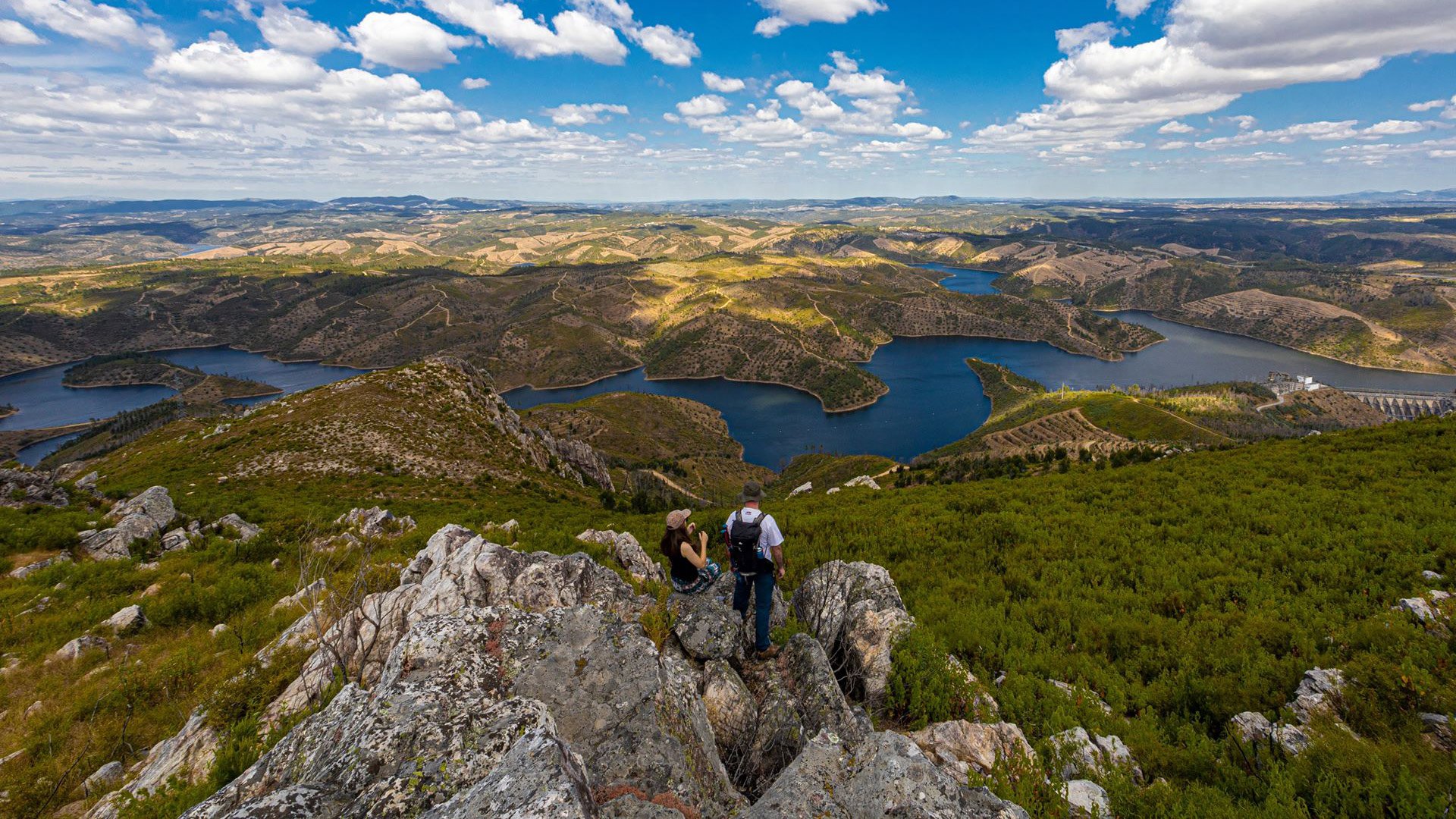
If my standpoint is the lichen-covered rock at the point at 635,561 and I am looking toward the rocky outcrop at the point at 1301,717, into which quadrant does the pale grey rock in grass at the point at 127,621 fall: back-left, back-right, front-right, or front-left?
back-right

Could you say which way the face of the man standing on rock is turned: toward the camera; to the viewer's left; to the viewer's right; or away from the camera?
away from the camera

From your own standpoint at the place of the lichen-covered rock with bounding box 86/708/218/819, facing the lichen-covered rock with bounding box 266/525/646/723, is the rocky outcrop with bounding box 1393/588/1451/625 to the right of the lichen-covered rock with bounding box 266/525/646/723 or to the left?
right

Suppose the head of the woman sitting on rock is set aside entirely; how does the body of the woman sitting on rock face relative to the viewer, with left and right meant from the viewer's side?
facing away from the viewer and to the right of the viewer

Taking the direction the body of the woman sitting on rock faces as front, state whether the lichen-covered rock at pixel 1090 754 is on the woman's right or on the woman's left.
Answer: on the woman's right

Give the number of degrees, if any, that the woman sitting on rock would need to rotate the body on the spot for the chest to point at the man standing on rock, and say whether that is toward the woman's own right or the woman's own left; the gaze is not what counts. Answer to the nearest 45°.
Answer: approximately 90° to the woman's own right

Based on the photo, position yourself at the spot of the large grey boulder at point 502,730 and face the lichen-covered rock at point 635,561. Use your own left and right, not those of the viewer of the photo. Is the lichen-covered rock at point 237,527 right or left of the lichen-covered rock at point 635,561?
left

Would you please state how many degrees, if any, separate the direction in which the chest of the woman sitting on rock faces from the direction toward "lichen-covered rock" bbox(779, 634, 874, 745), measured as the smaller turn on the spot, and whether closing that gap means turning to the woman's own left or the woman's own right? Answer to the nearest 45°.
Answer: approximately 90° to the woman's own right

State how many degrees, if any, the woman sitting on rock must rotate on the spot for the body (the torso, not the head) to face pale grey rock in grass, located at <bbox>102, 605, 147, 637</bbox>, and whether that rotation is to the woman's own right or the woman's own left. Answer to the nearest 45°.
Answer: approximately 135° to the woman's own left

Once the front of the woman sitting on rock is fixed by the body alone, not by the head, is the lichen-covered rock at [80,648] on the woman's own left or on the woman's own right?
on the woman's own left

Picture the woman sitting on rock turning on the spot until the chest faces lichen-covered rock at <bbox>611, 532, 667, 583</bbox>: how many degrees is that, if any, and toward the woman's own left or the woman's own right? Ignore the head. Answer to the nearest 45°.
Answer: approximately 45° to the woman's own left

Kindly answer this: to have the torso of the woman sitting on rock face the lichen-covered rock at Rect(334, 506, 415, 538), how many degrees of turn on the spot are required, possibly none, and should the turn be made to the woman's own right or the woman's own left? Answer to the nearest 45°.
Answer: approximately 90° to the woman's own left

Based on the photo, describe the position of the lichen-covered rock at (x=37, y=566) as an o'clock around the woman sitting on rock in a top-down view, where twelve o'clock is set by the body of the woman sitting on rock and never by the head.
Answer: The lichen-covered rock is roughly at 8 o'clock from the woman sitting on rock.
